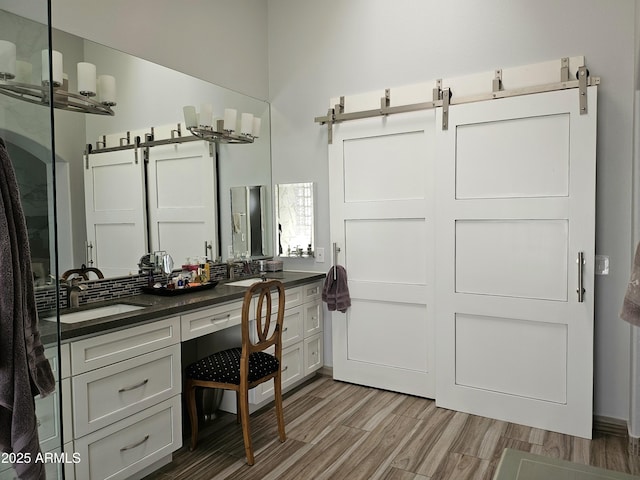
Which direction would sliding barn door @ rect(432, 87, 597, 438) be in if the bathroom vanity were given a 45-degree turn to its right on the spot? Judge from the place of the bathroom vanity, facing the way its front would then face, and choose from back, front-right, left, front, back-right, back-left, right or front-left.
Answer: left

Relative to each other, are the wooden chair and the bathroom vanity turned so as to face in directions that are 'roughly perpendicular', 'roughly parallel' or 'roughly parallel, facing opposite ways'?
roughly parallel, facing opposite ways

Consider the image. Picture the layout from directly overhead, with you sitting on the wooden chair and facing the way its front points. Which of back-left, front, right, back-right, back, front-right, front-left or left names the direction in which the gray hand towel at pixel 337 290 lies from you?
right

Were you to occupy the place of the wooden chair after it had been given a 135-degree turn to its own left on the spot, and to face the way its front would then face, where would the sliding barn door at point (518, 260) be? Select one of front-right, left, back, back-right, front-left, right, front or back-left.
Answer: left

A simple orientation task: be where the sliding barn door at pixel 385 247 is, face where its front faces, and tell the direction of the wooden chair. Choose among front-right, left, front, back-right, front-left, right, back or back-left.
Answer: front

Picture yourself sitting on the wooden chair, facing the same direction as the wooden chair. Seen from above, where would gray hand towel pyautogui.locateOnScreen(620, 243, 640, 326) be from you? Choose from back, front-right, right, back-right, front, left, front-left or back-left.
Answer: back

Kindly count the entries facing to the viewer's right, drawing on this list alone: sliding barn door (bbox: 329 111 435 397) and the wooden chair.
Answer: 0

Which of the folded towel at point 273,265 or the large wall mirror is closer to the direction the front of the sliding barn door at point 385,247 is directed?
the large wall mirror

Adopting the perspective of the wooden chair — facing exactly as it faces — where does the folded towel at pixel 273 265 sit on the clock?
The folded towel is roughly at 2 o'clock from the wooden chair.

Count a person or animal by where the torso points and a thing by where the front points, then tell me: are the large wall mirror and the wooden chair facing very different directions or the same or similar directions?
very different directions

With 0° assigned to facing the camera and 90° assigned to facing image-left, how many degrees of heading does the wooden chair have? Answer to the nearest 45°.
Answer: approximately 135°

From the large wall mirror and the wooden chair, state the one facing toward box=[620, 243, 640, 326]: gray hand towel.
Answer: the large wall mirror

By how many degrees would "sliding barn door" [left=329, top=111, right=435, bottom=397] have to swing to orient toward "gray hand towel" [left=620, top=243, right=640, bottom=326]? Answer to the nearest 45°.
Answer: approximately 90° to its left

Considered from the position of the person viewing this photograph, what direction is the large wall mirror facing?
facing the viewer and to the right of the viewer

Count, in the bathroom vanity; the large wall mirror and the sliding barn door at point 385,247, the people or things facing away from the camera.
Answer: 0
